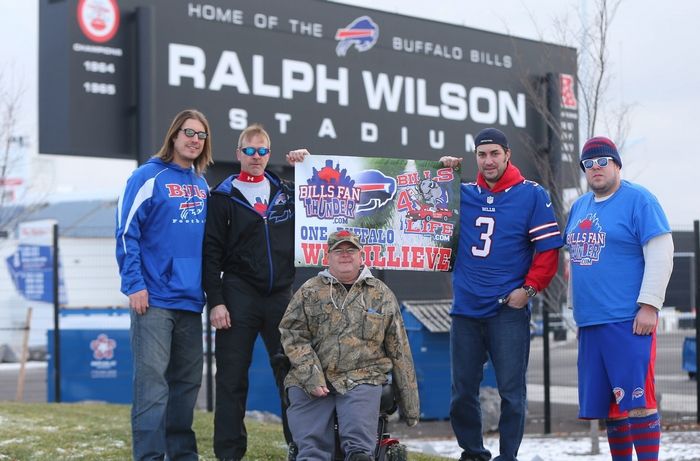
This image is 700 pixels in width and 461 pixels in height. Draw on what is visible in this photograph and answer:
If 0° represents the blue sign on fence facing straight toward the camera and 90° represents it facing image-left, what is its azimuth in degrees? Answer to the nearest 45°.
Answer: approximately 0°

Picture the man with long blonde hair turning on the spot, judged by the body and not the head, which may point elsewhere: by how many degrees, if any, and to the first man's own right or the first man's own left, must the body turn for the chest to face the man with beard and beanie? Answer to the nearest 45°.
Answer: approximately 45° to the first man's own left

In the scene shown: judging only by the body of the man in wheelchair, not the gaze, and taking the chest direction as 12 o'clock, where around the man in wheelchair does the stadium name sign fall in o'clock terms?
The stadium name sign is roughly at 6 o'clock from the man in wheelchair.

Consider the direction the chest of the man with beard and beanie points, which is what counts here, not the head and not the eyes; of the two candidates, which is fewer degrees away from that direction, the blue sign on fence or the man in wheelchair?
the man in wheelchair

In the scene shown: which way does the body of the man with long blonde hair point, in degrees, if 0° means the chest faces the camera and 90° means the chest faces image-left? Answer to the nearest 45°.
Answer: approximately 315°
